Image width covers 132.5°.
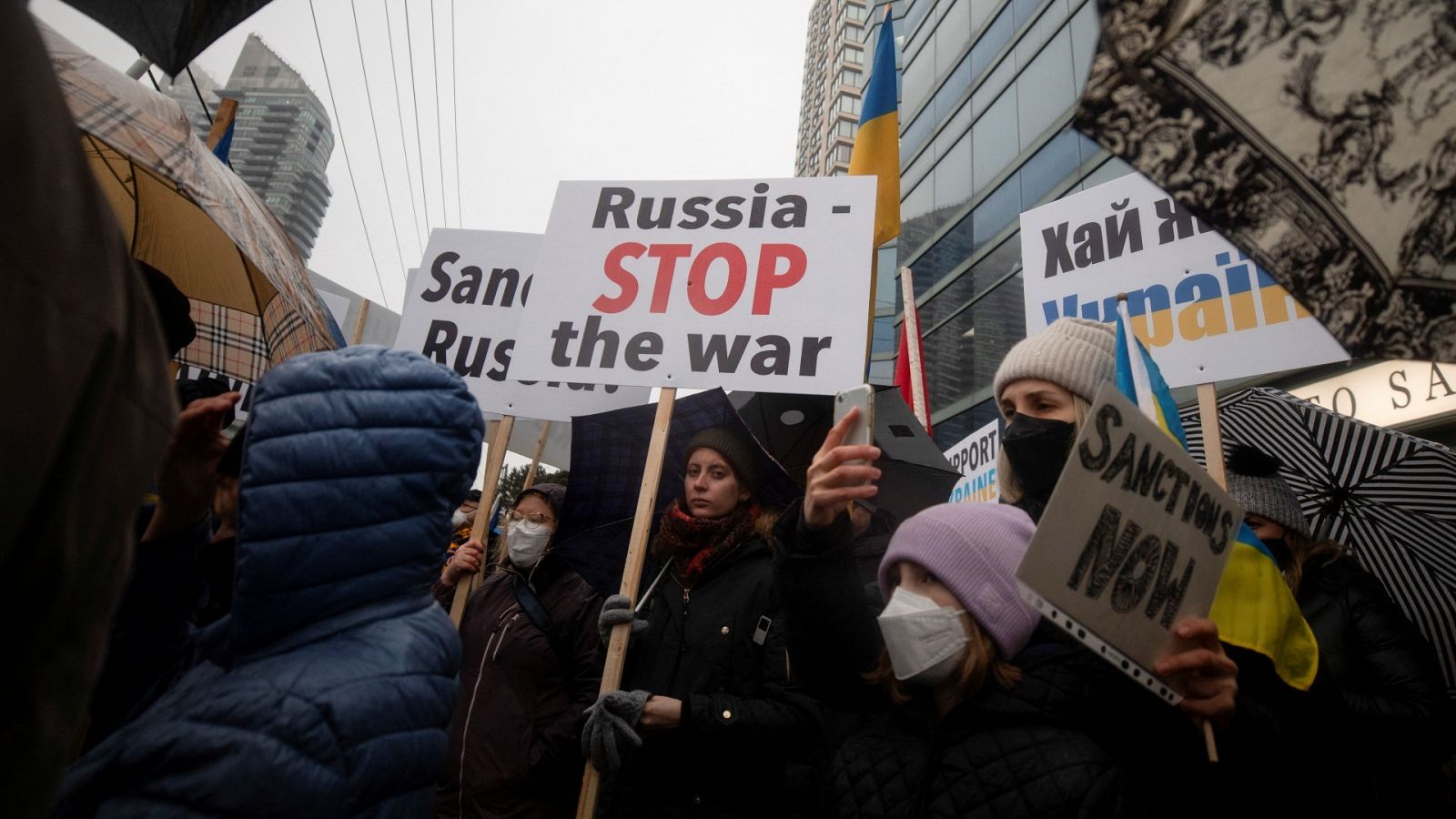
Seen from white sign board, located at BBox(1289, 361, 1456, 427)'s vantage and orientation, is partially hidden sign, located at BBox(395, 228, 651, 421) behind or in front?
in front

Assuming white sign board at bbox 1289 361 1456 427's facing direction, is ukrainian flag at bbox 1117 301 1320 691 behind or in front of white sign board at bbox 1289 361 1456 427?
in front

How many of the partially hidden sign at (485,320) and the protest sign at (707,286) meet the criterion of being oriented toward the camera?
2

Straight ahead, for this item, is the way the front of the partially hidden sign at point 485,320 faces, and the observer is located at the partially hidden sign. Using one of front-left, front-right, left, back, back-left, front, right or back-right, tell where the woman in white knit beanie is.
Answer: front-left

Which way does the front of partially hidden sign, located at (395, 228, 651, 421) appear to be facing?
toward the camera

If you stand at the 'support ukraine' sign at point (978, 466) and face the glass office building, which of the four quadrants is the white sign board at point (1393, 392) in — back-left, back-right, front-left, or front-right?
front-right

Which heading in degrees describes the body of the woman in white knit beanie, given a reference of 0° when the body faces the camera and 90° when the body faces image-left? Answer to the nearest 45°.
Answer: approximately 45°

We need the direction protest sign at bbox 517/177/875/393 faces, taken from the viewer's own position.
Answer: facing the viewer

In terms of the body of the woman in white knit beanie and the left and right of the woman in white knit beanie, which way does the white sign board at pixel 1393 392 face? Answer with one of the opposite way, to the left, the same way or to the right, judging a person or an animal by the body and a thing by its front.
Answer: the same way

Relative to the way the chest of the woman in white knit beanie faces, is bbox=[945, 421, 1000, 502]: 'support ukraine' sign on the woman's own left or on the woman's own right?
on the woman's own right

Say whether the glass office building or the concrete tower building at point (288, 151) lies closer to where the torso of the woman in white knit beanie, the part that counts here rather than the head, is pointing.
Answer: the concrete tower building

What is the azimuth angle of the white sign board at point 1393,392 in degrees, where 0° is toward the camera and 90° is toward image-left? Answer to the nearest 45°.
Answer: approximately 45°
